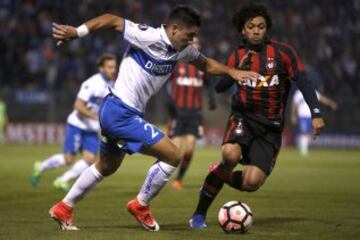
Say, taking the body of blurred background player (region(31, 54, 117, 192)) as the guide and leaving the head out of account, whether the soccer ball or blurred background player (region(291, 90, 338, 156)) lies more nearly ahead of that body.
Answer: the soccer ball

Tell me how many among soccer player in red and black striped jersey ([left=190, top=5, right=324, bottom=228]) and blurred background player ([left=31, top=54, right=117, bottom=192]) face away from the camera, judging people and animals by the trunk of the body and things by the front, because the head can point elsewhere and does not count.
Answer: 0

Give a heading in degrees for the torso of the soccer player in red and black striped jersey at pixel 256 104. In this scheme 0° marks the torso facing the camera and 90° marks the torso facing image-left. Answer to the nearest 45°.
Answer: approximately 0°

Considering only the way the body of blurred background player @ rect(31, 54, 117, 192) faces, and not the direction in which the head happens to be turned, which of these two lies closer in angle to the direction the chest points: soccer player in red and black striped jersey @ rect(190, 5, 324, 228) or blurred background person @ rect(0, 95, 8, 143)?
the soccer player in red and black striped jersey

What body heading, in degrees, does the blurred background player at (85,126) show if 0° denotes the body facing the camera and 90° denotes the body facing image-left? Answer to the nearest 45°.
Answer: approximately 315°

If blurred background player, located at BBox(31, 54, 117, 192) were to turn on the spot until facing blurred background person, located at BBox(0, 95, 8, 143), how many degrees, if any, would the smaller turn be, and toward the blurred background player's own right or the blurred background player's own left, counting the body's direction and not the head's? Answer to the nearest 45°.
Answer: approximately 135° to the blurred background player's own left
